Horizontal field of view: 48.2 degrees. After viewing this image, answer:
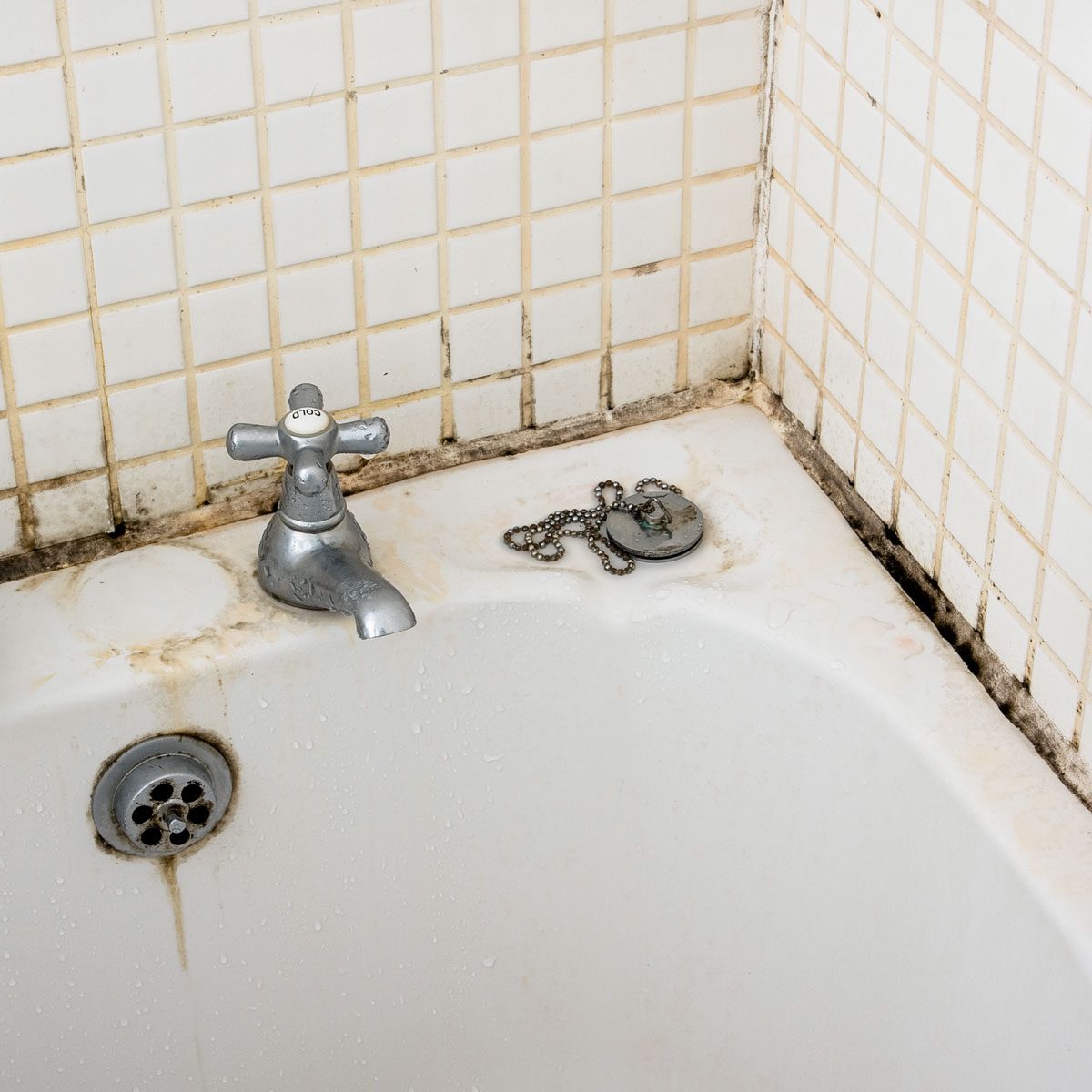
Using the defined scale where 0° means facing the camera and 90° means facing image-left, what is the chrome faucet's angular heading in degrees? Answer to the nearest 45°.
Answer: approximately 315°
